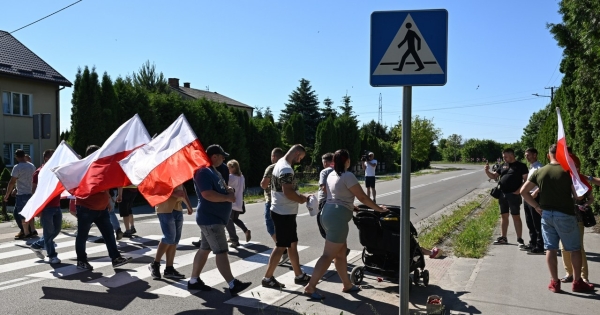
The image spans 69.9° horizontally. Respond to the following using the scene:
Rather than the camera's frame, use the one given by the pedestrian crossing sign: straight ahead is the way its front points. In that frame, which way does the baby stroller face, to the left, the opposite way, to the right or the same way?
to the left

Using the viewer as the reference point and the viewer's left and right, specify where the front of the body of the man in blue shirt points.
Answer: facing to the right of the viewer

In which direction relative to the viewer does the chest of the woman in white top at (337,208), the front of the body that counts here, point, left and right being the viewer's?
facing away from the viewer and to the right of the viewer

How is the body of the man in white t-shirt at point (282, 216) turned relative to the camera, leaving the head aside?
to the viewer's right

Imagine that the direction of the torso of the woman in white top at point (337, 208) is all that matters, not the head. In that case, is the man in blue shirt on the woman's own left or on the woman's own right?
on the woman's own left

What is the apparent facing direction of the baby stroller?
to the viewer's right

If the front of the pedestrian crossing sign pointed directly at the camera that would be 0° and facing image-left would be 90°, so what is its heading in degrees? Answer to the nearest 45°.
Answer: approximately 0°

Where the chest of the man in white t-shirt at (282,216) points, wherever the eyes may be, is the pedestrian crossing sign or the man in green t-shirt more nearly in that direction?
the man in green t-shirt

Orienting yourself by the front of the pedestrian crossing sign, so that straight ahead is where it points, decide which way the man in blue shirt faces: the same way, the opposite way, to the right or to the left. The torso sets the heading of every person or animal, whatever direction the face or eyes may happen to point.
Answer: to the left

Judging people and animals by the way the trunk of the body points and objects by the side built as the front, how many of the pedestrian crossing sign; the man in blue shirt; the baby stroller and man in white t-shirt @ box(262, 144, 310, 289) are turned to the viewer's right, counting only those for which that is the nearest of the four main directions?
3
